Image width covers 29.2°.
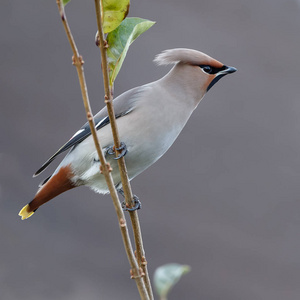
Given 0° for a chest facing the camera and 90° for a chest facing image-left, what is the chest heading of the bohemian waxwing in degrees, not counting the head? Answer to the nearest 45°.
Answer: approximately 270°
